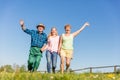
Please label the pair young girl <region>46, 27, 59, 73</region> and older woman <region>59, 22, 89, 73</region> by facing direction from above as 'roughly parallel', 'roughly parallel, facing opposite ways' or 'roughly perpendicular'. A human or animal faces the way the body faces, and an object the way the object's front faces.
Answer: roughly parallel

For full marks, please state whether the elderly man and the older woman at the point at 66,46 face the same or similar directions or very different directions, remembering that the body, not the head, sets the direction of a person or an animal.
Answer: same or similar directions

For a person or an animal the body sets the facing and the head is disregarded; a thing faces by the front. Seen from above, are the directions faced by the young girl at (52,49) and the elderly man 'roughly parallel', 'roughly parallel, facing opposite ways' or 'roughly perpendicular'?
roughly parallel

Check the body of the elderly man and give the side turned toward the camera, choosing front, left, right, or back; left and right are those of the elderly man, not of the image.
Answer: front

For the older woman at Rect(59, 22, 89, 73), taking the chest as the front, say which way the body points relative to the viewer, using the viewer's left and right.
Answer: facing the viewer

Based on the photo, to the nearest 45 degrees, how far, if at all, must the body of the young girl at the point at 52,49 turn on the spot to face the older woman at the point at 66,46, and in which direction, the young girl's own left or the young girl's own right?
approximately 90° to the young girl's own left

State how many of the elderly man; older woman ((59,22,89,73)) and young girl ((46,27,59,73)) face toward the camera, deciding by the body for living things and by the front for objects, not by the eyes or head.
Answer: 3

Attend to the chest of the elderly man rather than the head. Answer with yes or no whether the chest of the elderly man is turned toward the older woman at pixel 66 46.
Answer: no

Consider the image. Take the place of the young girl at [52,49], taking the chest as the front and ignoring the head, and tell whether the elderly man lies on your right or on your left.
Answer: on your right
